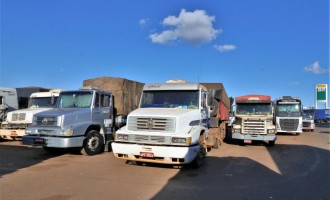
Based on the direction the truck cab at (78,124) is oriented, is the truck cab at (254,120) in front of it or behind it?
behind

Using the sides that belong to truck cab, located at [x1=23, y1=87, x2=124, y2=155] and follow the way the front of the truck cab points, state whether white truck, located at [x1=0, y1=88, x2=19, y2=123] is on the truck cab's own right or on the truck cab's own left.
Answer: on the truck cab's own right

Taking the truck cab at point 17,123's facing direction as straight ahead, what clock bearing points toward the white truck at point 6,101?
The white truck is roughly at 4 o'clock from the truck cab.

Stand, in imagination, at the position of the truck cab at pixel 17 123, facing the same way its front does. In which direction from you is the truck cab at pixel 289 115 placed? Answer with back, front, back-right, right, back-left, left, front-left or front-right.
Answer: back-left

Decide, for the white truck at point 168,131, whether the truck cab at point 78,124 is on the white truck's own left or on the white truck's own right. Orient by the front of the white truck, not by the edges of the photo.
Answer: on the white truck's own right

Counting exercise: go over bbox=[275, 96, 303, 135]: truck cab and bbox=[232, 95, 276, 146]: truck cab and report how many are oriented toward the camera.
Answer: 2

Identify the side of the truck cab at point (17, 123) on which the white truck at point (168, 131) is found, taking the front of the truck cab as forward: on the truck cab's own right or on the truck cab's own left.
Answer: on the truck cab's own left

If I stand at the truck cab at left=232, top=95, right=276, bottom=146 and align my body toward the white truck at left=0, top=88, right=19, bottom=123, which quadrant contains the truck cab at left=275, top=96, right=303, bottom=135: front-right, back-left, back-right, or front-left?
back-right

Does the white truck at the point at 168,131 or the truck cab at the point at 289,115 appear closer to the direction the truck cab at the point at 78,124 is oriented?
the white truck

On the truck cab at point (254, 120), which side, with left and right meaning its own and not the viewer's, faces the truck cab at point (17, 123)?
right

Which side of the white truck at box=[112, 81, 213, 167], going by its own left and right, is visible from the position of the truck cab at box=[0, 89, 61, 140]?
right
